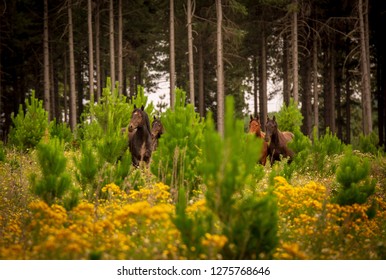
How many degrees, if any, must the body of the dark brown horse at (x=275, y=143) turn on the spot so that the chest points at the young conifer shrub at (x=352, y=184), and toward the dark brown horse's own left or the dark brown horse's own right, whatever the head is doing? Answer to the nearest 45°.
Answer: approximately 45° to the dark brown horse's own left

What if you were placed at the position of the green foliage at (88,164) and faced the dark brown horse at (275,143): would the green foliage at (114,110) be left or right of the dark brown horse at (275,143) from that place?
left

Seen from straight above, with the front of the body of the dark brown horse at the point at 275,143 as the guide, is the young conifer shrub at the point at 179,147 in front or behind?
in front

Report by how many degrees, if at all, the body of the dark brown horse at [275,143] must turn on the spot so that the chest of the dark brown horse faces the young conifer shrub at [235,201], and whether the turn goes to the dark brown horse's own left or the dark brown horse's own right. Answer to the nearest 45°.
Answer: approximately 45° to the dark brown horse's own left

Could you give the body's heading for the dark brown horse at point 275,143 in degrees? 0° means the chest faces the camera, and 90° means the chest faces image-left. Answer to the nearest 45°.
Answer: approximately 45°
